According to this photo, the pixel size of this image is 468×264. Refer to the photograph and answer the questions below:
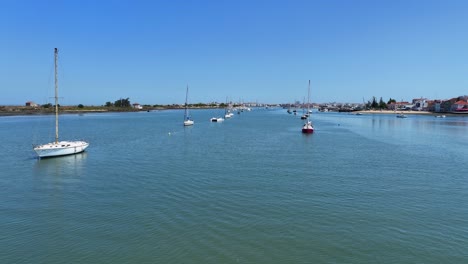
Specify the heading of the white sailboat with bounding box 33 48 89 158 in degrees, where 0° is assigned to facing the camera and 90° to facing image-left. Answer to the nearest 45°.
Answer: approximately 45°
